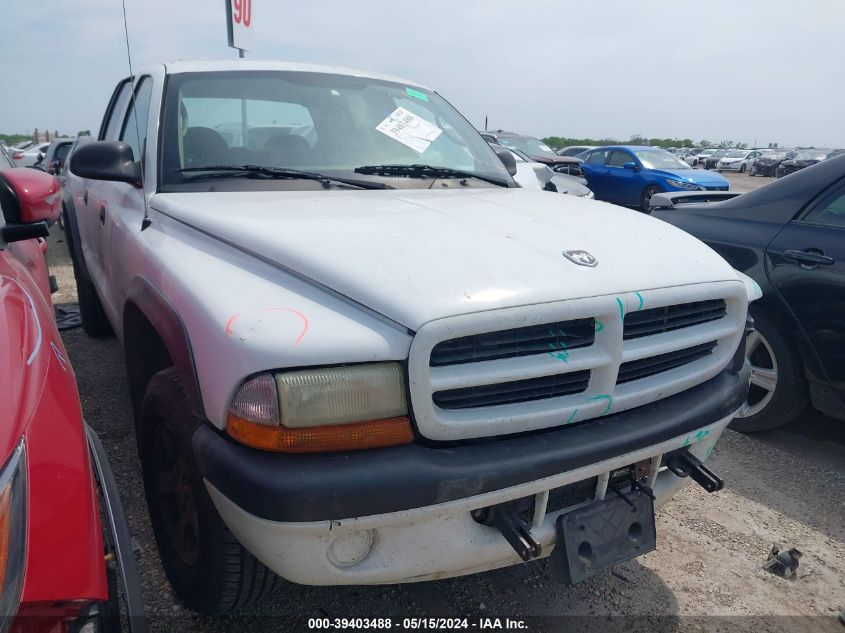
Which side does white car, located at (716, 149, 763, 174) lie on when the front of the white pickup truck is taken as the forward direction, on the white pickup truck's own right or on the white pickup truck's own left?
on the white pickup truck's own left

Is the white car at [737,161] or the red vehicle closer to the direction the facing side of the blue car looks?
the red vehicle

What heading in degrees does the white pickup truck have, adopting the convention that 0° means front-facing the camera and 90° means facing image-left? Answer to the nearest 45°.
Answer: approximately 315°

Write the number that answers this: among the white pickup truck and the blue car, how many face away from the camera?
0

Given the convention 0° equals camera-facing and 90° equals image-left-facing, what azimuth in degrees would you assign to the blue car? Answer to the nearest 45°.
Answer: approximately 315°

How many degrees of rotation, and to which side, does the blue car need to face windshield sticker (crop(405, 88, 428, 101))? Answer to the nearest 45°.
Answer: approximately 45° to its right

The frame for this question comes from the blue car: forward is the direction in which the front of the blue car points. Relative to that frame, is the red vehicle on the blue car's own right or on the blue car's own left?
on the blue car's own right

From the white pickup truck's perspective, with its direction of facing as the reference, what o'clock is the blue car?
The blue car is roughly at 8 o'clock from the white pickup truck.

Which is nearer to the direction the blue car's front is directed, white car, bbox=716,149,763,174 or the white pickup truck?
the white pickup truck
